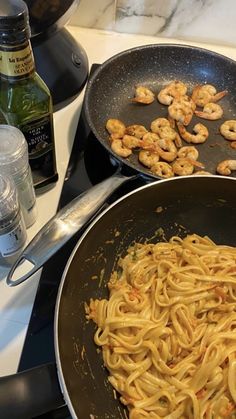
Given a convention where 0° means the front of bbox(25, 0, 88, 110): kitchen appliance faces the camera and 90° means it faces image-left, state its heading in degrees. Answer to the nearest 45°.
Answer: approximately 315°
